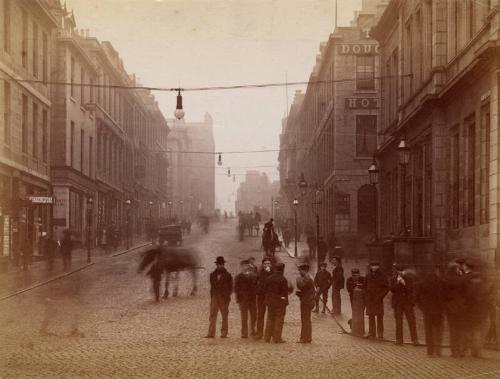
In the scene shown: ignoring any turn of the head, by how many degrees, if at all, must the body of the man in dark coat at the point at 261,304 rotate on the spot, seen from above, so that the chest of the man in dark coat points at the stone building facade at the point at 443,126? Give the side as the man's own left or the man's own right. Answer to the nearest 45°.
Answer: approximately 90° to the man's own left

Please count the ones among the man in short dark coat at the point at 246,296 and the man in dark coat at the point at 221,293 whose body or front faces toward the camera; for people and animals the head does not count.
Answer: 2

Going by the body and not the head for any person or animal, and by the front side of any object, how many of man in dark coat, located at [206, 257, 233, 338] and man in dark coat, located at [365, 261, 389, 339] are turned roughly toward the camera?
2

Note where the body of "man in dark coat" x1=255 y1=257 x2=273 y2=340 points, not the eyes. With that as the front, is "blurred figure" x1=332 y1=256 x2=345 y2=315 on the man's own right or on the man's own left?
on the man's own left

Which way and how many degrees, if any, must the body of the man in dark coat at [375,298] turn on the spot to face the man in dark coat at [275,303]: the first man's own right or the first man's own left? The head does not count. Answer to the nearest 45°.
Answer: approximately 45° to the first man's own right

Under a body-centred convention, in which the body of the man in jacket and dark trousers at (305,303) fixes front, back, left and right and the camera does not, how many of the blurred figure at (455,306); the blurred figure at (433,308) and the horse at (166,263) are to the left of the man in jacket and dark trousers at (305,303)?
2

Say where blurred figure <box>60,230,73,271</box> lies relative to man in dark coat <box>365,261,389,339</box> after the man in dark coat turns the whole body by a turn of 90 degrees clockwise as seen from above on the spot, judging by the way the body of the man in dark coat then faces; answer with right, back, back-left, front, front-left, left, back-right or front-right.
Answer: front-right
